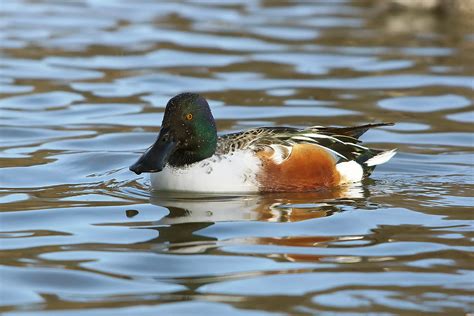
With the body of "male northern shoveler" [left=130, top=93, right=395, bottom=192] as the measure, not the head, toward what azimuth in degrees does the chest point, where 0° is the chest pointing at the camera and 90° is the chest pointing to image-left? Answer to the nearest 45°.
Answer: approximately 90°
